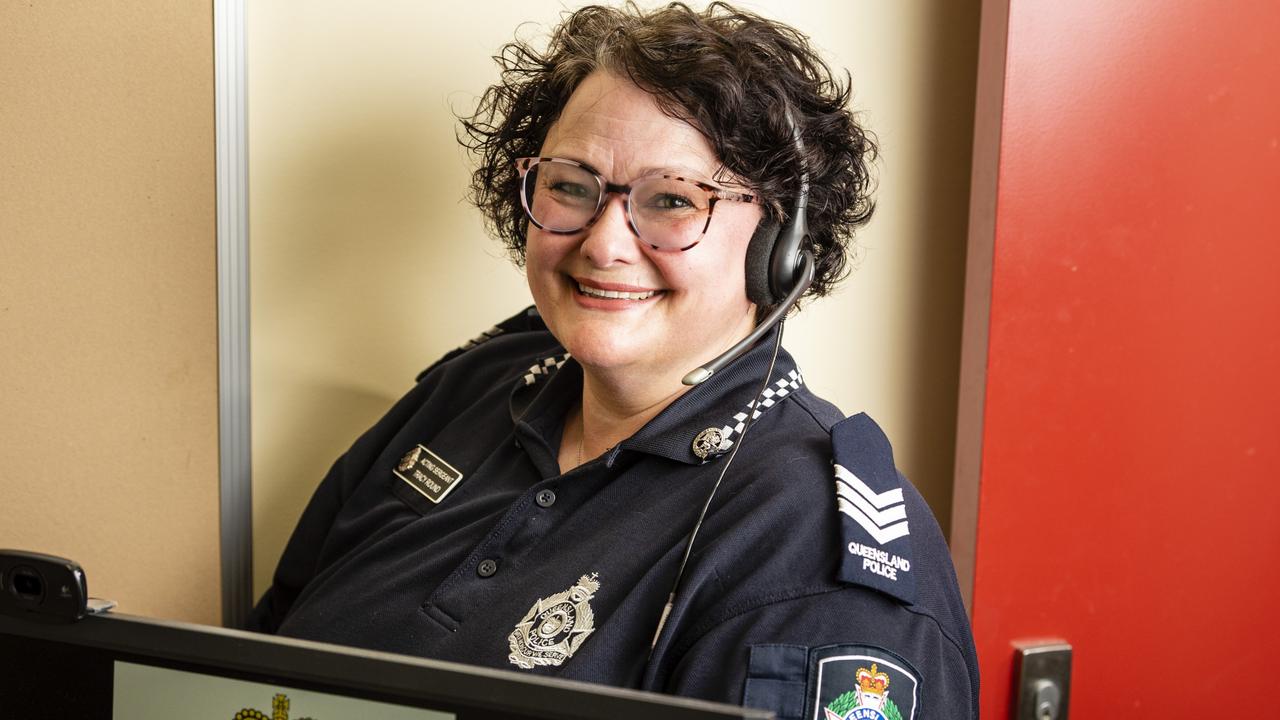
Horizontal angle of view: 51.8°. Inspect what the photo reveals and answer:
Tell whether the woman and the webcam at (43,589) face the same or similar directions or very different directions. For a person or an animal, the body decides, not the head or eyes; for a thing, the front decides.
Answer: same or similar directions

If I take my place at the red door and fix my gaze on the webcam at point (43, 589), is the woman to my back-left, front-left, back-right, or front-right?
front-right

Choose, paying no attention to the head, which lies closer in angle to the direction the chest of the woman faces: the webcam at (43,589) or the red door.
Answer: the webcam

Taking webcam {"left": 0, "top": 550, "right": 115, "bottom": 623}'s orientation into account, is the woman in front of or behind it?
behind

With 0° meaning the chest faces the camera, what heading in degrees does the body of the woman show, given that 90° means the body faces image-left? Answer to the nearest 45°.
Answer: approximately 45°

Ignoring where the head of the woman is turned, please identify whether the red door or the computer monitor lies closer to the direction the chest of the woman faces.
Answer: the computer monitor

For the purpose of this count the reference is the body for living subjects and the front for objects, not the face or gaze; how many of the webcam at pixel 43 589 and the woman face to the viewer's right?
0
